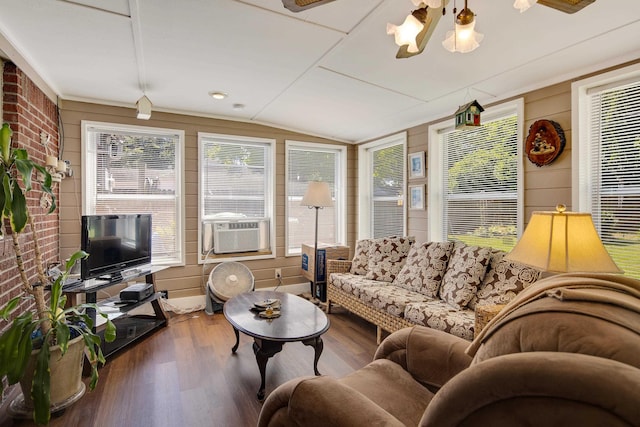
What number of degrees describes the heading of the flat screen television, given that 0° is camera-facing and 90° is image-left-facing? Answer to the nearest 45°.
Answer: approximately 315°

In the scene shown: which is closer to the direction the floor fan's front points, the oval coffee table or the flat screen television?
the oval coffee table

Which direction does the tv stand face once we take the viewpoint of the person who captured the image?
facing the viewer and to the right of the viewer

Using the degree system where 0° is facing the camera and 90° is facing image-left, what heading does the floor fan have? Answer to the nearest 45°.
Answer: approximately 315°

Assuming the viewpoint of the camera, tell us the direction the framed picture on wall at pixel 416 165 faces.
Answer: facing the viewer and to the left of the viewer

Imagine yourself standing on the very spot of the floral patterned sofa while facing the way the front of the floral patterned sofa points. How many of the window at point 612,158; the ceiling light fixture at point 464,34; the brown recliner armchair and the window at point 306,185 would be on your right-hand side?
1

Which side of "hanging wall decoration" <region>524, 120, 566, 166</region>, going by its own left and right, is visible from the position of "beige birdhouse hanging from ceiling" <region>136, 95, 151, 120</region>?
front

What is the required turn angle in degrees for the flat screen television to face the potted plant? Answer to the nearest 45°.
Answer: approximately 45° to its right

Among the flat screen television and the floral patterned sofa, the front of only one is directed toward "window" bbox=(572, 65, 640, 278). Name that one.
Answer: the flat screen television

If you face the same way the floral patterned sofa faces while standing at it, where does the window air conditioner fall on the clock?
The window air conditioner is roughly at 2 o'clock from the floral patterned sofa.
